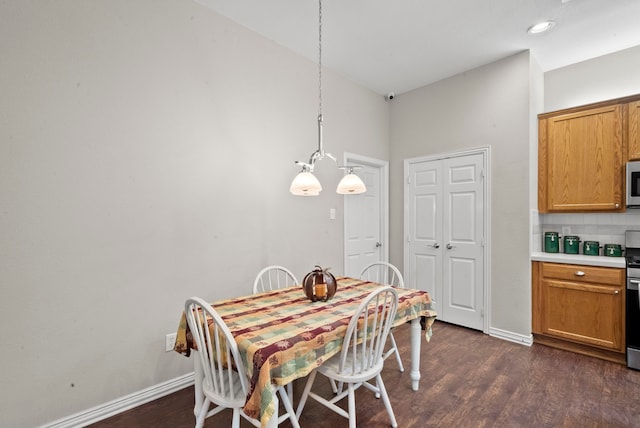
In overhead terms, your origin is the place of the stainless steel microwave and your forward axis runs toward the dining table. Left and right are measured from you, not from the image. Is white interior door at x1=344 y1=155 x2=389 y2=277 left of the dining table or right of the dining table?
right

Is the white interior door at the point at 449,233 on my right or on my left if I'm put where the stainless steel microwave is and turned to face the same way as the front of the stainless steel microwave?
on my right

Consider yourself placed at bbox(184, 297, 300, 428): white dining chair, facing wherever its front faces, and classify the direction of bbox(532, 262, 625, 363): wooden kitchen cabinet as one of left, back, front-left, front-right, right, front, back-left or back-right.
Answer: front-right

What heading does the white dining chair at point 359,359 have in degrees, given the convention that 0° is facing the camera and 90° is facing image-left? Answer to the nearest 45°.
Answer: approximately 135°

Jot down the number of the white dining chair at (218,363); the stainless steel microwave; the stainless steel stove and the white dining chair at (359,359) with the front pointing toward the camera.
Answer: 2

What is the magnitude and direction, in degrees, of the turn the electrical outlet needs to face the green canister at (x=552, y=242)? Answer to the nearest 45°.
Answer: approximately 45° to its left

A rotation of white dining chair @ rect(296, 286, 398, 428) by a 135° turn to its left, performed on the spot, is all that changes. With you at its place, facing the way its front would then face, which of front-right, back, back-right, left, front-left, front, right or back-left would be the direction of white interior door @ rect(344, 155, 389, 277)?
back

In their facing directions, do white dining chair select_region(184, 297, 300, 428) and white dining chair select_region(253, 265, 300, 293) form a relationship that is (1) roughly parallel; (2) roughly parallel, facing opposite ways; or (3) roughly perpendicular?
roughly perpendicular

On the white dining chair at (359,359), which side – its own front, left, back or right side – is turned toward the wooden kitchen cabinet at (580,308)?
right
